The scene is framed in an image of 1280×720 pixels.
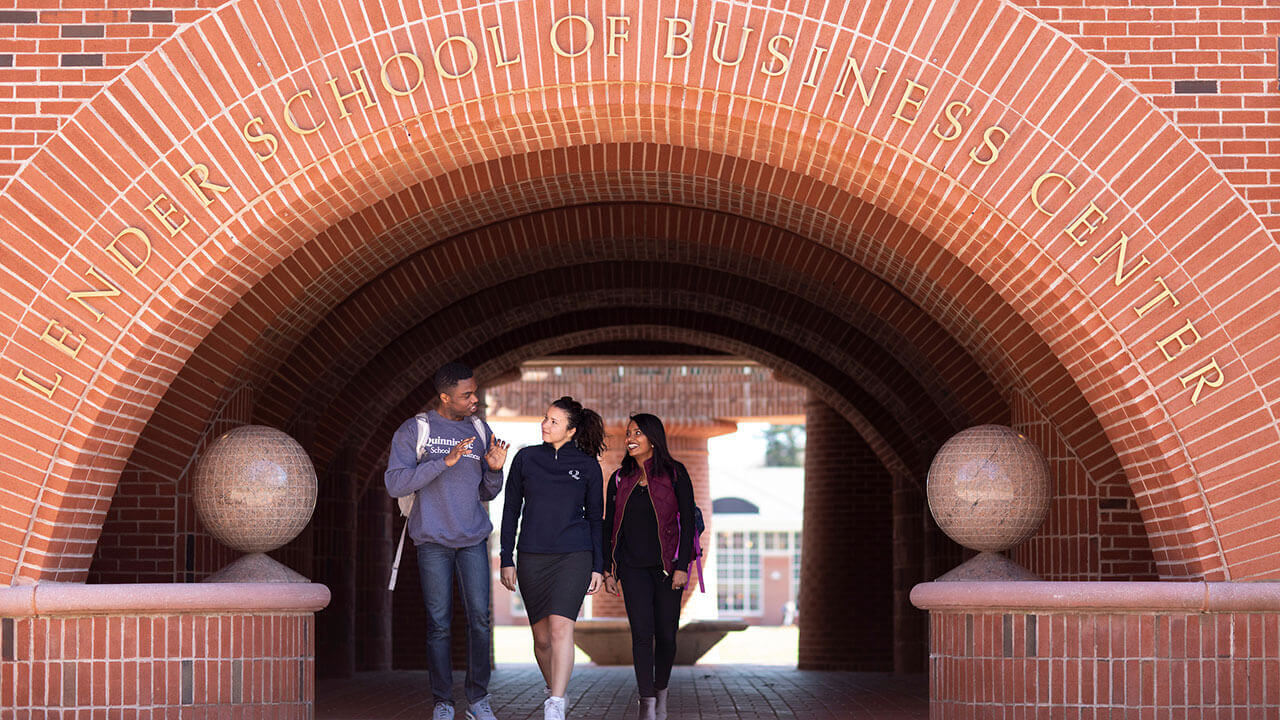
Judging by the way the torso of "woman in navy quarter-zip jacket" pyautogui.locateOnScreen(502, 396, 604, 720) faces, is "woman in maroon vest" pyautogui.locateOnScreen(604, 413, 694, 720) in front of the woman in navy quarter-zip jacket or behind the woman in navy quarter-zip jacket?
behind

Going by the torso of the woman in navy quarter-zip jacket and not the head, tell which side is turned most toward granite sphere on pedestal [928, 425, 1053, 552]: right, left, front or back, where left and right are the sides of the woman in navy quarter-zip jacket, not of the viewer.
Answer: left

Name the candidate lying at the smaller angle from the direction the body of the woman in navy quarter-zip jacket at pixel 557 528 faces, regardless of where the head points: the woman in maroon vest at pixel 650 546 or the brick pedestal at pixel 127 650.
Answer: the brick pedestal

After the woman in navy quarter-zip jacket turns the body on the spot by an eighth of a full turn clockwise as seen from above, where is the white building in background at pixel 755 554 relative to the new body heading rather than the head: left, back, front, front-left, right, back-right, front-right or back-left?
back-right

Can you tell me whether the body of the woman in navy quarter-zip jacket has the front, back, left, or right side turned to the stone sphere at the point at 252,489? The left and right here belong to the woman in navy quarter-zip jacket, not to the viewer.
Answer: right

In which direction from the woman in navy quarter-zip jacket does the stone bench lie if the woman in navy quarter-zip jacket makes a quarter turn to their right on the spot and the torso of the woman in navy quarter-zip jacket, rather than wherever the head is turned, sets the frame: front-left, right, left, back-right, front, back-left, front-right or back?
right

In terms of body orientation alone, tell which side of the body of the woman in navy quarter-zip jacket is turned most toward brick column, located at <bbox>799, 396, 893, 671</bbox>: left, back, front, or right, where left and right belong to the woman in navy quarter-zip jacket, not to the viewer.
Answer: back

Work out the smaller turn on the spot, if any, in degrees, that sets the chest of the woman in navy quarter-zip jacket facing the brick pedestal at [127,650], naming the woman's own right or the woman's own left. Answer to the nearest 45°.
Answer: approximately 90° to the woman's own right

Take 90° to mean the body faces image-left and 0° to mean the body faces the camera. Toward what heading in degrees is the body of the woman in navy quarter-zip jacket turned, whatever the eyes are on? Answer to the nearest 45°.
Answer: approximately 0°

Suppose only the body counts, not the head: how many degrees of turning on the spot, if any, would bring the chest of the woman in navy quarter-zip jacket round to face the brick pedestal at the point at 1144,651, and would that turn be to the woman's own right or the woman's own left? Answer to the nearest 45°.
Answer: approximately 90° to the woman's own left
